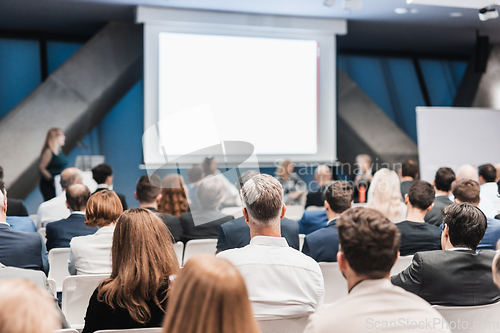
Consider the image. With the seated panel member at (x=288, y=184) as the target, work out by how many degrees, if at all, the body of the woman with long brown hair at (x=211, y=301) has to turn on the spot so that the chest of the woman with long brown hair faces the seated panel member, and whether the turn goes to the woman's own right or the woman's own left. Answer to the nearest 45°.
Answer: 0° — they already face them

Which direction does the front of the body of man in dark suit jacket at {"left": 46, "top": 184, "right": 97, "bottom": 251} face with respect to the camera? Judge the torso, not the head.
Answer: away from the camera

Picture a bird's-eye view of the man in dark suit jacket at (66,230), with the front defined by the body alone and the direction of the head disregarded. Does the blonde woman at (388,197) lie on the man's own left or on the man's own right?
on the man's own right

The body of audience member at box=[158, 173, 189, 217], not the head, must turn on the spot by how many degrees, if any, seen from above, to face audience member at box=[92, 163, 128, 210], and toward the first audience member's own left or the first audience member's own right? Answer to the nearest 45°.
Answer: approximately 45° to the first audience member's own left

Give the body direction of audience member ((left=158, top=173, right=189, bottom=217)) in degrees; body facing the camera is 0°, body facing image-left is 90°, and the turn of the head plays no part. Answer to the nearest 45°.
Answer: approximately 180°

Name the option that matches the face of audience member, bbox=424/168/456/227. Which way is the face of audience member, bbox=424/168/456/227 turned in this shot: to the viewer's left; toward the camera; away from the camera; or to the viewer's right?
away from the camera

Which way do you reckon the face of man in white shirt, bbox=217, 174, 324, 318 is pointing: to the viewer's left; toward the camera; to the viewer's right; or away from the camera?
away from the camera

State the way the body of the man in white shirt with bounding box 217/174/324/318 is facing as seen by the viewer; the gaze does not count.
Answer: away from the camera

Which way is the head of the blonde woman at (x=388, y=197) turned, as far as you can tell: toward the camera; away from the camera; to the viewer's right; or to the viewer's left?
away from the camera

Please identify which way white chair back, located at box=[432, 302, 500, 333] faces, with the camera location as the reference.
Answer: facing away from the viewer

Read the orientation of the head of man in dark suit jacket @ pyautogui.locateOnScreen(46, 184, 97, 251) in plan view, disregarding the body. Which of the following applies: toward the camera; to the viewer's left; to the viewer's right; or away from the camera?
away from the camera

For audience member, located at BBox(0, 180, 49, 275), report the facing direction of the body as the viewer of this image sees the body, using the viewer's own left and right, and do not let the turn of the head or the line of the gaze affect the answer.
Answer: facing away from the viewer

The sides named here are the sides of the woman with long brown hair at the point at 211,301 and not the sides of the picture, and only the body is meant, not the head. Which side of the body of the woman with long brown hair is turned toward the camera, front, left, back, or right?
back

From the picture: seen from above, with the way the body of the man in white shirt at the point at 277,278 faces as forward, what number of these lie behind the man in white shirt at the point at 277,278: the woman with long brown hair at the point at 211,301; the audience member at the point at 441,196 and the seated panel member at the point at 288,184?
1

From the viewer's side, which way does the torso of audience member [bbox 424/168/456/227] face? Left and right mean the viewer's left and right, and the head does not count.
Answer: facing away from the viewer

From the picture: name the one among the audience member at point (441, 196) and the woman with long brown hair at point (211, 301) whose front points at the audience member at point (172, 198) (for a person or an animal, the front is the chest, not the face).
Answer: the woman with long brown hair
